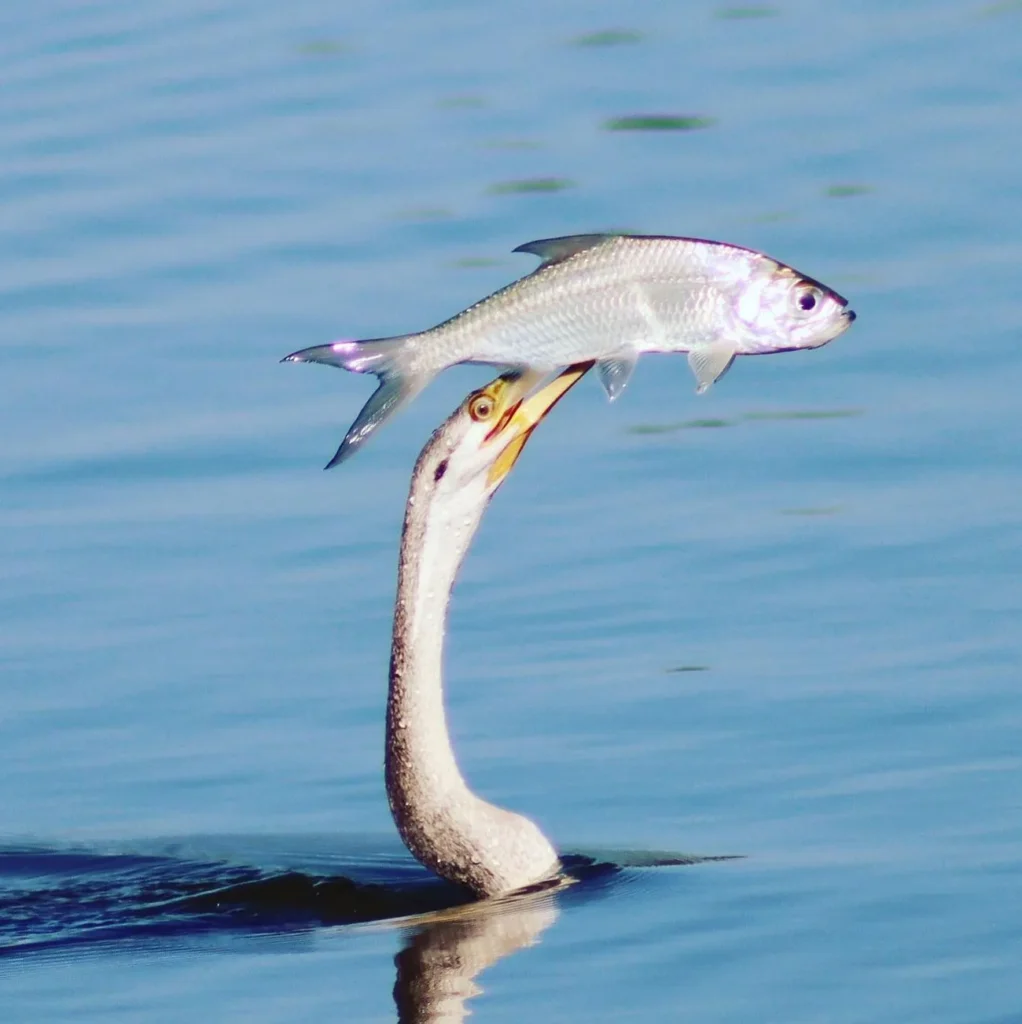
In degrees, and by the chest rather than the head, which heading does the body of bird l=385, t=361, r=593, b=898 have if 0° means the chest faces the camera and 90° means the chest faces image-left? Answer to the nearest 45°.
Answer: approximately 270°

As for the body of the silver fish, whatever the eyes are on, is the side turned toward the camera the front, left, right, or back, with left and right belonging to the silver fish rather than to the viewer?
right
